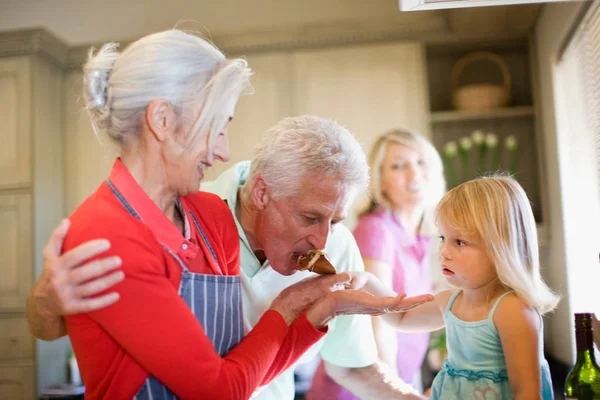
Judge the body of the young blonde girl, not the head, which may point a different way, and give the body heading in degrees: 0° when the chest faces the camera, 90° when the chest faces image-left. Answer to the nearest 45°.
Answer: approximately 45°

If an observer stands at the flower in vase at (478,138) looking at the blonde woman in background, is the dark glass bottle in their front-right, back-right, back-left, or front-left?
front-left

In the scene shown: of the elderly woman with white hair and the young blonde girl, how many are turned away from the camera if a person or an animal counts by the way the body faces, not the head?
0

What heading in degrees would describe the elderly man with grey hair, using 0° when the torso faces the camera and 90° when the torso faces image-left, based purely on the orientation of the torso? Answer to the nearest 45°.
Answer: approximately 315°

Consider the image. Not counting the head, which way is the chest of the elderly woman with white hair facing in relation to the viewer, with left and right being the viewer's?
facing the viewer and to the right of the viewer

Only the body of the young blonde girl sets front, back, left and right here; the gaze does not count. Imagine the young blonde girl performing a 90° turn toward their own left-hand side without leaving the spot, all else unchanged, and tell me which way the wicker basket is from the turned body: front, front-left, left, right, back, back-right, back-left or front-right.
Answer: back-left

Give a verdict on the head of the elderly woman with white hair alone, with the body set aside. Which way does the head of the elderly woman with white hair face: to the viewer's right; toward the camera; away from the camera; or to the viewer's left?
to the viewer's right
